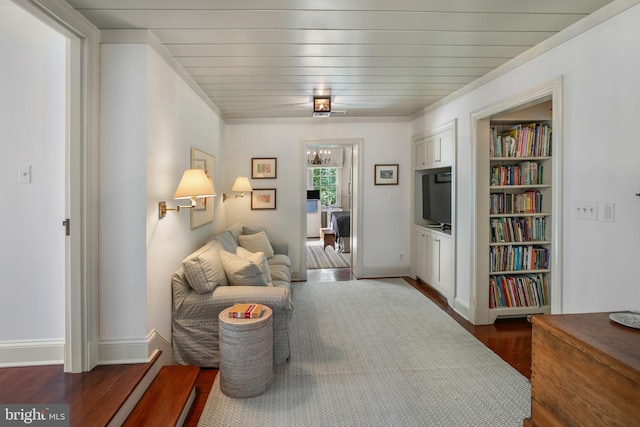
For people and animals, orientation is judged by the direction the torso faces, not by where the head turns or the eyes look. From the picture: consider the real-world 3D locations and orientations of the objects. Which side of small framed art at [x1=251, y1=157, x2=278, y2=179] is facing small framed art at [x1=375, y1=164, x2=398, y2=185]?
left

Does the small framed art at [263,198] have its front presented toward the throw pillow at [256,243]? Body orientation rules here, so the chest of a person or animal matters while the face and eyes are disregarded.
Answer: yes

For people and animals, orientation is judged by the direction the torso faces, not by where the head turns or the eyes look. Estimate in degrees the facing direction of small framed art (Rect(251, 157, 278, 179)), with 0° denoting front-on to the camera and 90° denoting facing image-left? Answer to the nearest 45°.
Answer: approximately 0°

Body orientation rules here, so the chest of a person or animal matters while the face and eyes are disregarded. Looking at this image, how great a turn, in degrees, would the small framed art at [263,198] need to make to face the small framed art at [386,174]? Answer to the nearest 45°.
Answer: approximately 90° to its left

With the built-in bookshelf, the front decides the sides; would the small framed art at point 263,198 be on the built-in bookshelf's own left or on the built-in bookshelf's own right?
on the built-in bookshelf's own right

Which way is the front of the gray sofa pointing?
to the viewer's right
